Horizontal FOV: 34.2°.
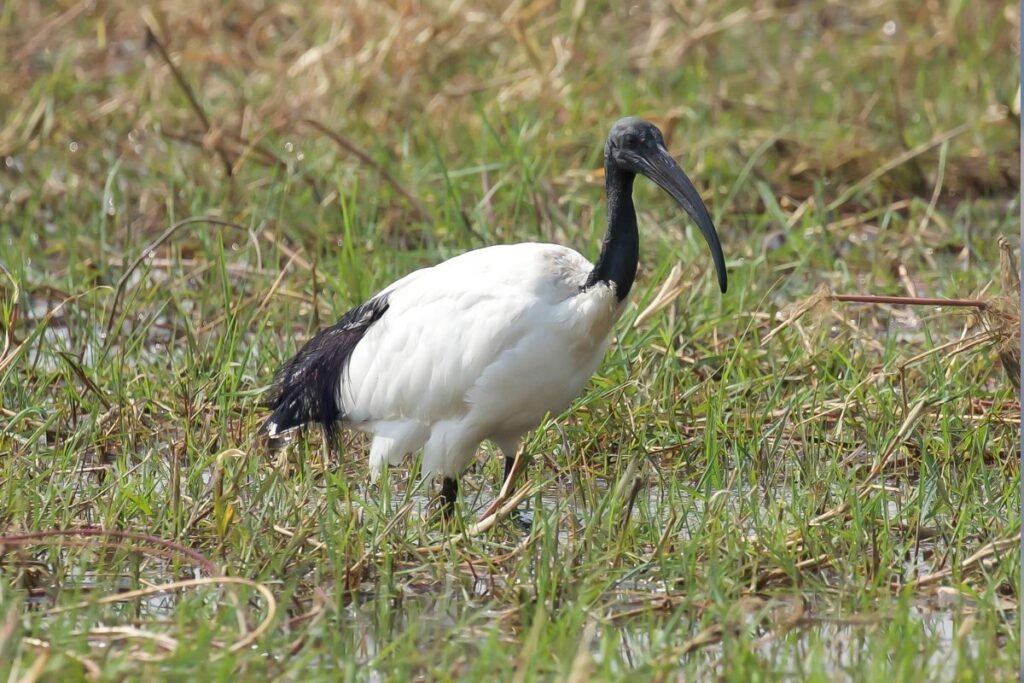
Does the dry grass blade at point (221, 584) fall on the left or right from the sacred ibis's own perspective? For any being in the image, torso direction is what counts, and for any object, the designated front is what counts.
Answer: on its right

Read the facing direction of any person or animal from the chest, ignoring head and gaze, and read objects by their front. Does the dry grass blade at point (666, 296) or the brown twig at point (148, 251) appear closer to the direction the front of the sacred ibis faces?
the dry grass blade

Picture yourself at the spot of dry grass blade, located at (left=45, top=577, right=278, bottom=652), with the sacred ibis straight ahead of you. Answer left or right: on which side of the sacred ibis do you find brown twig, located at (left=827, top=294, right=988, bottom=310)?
right

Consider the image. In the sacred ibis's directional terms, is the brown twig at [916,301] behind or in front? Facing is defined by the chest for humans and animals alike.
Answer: in front

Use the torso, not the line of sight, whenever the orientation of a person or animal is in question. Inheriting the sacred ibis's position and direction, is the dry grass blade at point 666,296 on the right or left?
on its left

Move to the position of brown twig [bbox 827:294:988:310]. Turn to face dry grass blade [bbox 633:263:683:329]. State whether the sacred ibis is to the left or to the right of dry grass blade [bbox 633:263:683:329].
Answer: left

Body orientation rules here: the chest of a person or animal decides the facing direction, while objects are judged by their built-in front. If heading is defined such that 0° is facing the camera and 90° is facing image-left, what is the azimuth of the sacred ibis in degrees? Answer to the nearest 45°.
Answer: approximately 270°

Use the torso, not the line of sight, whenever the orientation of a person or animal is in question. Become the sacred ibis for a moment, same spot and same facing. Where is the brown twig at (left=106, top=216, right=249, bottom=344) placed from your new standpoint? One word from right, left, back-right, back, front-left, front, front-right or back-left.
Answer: back-left

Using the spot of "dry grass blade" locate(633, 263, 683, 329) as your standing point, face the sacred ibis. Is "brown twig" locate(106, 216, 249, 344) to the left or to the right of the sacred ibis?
right

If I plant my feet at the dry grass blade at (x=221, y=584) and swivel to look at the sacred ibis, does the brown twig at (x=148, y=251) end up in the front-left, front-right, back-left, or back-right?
front-left
